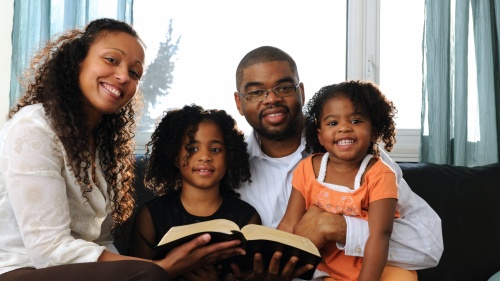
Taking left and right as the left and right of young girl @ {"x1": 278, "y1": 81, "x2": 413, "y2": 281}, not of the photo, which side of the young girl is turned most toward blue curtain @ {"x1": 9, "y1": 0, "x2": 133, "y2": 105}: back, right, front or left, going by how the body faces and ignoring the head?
right

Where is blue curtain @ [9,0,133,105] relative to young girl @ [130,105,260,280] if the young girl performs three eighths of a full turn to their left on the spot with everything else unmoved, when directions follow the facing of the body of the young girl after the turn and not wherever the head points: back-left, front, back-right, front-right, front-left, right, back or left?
left

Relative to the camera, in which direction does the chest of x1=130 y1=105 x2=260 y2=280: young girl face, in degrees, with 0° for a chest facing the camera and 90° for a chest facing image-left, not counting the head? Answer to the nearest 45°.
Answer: approximately 0°

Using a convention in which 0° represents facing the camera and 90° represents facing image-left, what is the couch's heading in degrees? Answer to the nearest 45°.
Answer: approximately 0°

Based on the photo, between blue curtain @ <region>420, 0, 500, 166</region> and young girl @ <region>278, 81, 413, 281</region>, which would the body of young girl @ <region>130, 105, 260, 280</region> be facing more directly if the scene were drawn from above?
the young girl

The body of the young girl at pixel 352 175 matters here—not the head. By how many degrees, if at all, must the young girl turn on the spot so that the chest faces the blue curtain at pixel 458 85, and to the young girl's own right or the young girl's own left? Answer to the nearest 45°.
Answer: approximately 135° to the young girl's own left

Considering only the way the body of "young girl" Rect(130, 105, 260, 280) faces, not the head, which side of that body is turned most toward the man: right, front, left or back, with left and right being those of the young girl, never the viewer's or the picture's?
left
